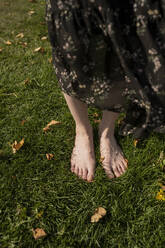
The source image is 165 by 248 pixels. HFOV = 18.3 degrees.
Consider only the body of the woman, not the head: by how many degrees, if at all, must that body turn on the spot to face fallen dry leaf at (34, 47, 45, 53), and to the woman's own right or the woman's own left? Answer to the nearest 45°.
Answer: approximately 180°

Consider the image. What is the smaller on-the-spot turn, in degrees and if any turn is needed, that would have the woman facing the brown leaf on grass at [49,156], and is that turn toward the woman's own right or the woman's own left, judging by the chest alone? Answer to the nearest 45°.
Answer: approximately 135° to the woman's own right

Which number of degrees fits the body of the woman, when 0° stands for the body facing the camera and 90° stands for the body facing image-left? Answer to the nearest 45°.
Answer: approximately 0°
